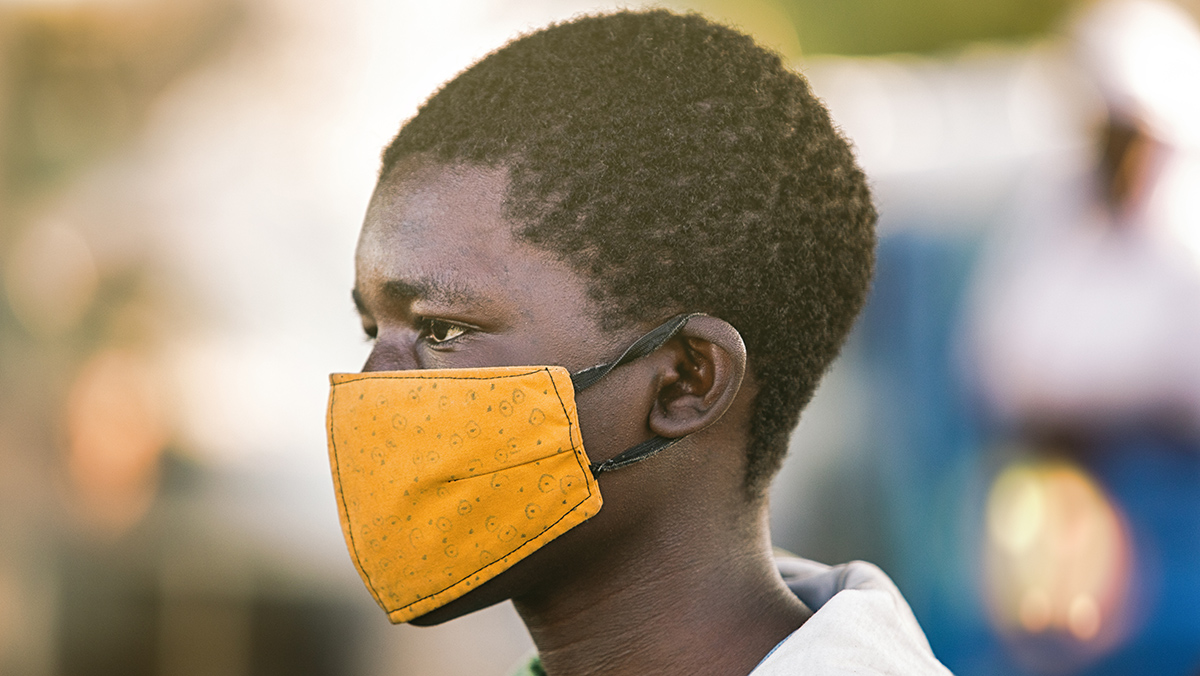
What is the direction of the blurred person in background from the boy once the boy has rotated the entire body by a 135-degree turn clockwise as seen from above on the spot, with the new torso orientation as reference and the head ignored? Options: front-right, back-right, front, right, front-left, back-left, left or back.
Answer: front

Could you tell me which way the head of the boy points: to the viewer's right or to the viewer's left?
to the viewer's left

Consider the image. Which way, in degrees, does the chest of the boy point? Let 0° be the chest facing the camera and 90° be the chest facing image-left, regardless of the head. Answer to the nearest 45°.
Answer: approximately 90°
